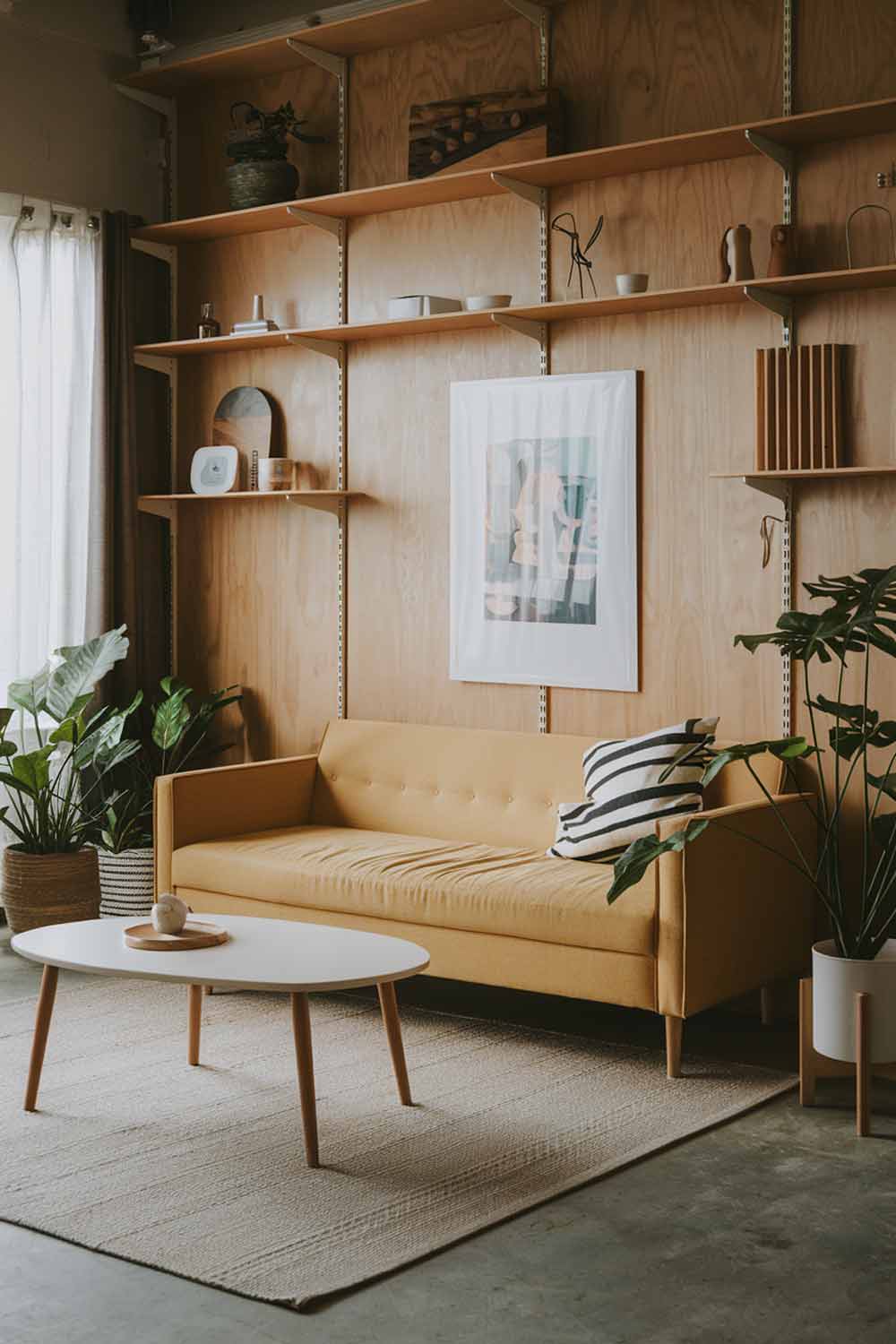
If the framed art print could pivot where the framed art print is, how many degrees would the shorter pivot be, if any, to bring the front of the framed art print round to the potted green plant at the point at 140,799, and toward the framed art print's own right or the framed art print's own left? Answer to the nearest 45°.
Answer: approximately 45° to the framed art print's own right

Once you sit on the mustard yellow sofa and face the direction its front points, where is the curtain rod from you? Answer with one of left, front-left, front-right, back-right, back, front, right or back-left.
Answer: right

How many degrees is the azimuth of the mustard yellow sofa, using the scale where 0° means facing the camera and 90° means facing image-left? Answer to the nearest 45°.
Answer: approximately 45°

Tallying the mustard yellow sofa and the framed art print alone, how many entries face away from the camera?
0

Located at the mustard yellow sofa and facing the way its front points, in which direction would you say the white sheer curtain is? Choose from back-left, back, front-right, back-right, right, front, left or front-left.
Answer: right

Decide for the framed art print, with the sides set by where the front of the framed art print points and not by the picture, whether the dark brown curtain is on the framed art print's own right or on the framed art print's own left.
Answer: on the framed art print's own right

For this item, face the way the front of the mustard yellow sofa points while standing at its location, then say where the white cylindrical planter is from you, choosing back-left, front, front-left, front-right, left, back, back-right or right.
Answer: left

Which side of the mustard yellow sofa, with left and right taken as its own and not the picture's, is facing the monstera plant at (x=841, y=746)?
left
